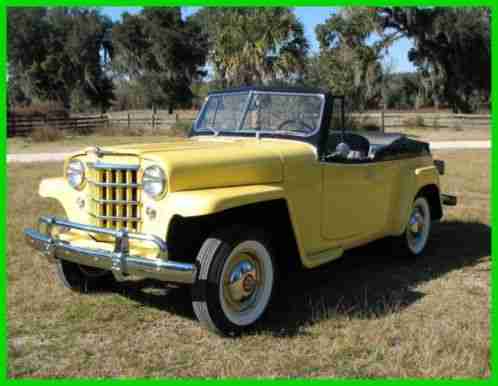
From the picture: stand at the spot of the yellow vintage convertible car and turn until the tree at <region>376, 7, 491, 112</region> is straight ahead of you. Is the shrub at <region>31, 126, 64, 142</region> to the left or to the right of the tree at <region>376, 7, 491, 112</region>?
left

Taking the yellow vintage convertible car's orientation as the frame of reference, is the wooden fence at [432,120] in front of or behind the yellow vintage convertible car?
behind

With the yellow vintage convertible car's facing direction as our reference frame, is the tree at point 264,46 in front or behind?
behind

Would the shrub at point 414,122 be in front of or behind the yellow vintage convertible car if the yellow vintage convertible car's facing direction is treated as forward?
behind

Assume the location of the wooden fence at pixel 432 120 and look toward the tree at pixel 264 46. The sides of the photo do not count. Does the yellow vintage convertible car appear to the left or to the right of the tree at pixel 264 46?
left

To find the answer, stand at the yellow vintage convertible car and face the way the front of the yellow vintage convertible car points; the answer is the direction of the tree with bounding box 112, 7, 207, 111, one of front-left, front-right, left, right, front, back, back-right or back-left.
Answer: back-right

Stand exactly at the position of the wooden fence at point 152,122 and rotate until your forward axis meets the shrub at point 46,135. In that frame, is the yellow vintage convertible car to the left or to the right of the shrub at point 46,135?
left

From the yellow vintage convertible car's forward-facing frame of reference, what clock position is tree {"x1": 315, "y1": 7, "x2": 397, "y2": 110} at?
The tree is roughly at 5 o'clock from the yellow vintage convertible car.

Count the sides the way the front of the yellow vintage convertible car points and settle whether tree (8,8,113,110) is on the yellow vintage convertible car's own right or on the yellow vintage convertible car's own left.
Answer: on the yellow vintage convertible car's own right

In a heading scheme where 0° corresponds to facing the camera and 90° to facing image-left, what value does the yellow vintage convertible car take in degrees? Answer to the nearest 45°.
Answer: approximately 45°

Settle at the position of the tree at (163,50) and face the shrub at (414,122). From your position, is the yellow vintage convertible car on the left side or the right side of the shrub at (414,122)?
right
